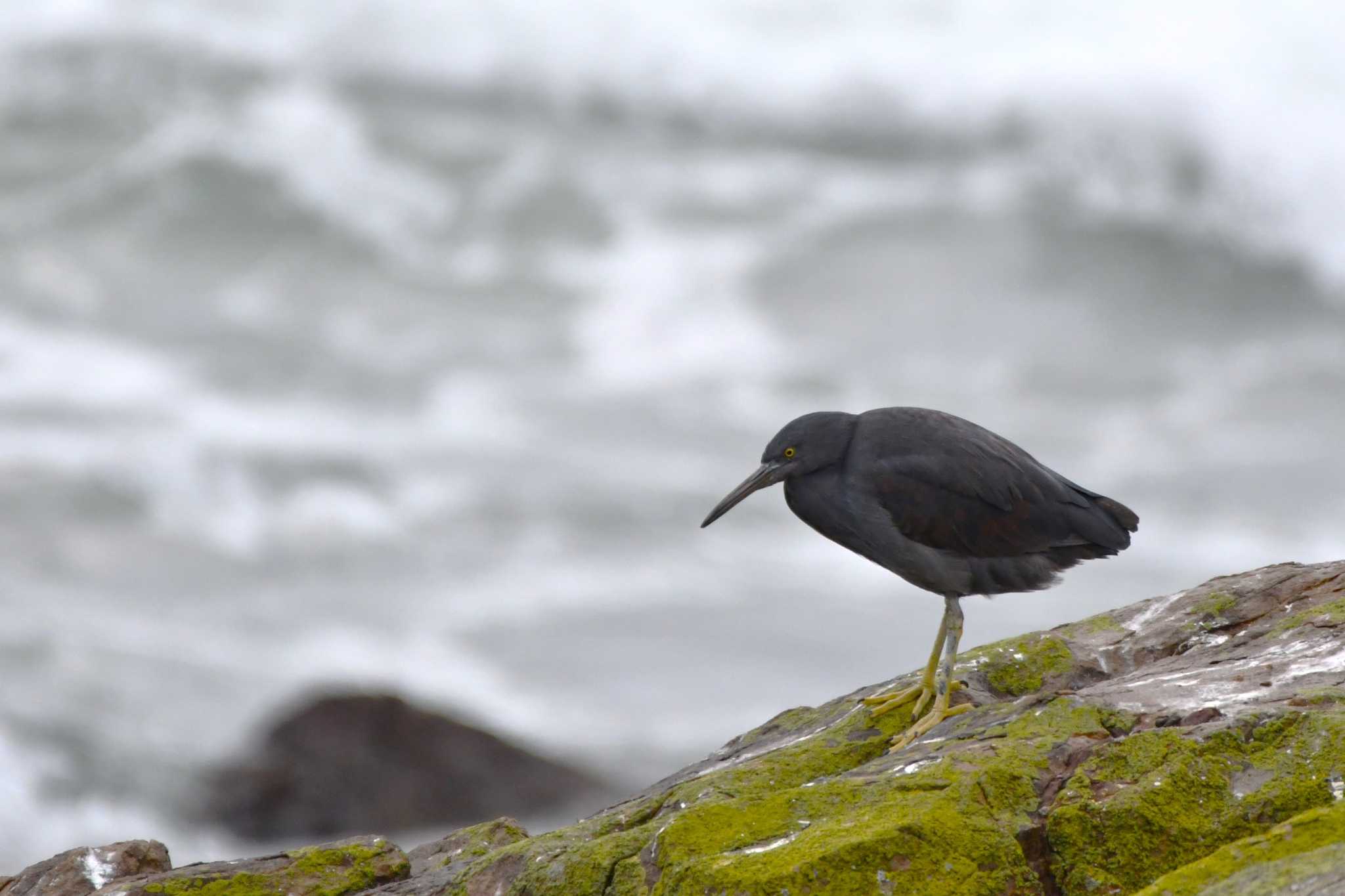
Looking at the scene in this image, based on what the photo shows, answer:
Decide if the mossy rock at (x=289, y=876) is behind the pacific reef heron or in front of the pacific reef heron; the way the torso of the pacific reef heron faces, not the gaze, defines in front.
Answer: in front

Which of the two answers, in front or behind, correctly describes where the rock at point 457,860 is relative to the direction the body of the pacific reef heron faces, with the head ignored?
in front

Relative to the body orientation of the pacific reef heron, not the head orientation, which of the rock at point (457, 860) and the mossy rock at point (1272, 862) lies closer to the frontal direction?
the rock

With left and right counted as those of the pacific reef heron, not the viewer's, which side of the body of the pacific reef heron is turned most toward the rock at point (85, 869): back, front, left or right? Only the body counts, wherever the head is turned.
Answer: front

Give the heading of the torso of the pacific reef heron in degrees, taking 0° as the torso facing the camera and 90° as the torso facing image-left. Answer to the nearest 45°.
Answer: approximately 90°

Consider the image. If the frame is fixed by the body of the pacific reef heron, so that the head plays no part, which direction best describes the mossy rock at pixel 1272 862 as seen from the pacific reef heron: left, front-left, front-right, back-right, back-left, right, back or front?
left
